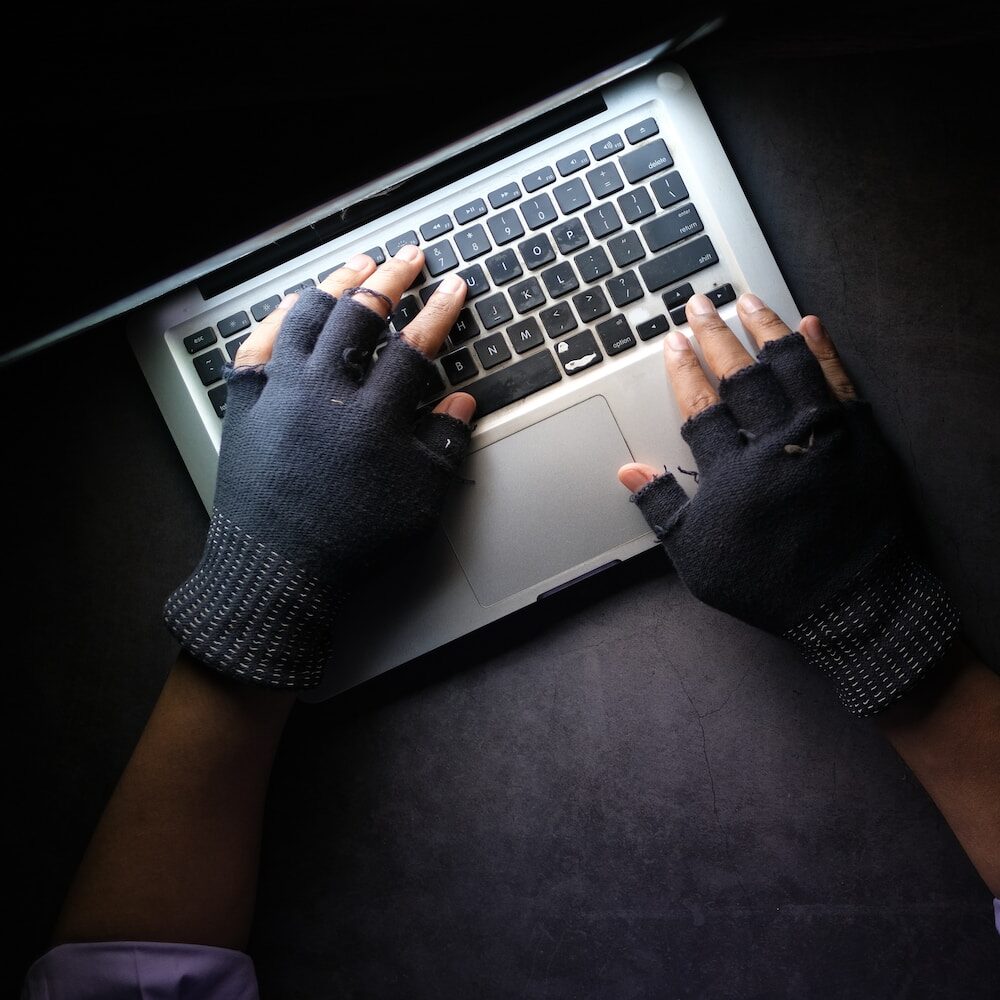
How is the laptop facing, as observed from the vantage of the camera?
facing the viewer and to the right of the viewer
